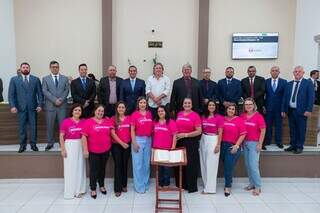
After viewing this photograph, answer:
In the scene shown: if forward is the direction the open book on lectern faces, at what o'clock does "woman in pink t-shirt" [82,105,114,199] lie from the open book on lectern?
The woman in pink t-shirt is roughly at 4 o'clock from the open book on lectern.

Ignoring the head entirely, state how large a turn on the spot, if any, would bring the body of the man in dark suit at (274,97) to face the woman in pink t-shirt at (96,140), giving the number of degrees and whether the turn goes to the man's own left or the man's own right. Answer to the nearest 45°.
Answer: approximately 45° to the man's own right

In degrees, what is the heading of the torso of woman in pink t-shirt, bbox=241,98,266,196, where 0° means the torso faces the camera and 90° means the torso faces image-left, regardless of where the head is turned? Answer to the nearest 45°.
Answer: approximately 45°

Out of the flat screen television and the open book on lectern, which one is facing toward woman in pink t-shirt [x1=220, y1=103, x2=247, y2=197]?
the flat screen television

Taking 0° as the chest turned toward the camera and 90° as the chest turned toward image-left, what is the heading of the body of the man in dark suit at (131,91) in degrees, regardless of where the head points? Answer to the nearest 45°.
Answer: approximately 0°

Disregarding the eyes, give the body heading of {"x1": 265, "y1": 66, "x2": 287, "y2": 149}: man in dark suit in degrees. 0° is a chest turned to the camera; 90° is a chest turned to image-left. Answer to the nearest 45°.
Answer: approximately 0°

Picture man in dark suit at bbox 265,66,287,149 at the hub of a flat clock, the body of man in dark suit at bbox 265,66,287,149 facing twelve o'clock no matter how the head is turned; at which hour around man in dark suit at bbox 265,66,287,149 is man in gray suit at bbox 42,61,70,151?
man in gray suit at bbox 42,61,70,151 is roughly at 2 o'clock from man in dark suit at bbox 265,66,287,149.

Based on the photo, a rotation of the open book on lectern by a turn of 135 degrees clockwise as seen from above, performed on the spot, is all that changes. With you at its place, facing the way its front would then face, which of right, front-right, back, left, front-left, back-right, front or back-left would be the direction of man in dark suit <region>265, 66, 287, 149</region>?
right

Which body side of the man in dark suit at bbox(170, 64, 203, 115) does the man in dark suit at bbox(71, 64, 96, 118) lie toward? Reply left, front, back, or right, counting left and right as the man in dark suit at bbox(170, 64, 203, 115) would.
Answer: right

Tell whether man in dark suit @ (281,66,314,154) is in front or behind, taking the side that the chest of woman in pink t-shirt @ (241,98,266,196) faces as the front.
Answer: behind
